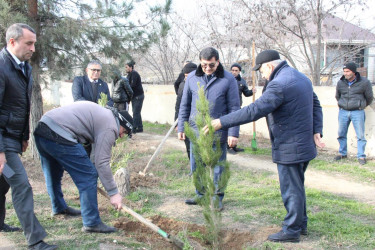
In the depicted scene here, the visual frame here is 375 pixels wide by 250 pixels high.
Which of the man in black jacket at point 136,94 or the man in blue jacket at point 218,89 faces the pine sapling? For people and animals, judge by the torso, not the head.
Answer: the man in blue jacket

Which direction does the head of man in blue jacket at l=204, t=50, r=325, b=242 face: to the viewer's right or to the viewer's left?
to the viewer's left

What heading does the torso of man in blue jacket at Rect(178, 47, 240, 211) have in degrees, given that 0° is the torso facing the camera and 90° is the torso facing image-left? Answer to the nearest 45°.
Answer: approximately 0°

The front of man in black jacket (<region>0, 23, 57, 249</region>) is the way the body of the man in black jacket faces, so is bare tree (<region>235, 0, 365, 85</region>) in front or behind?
in front

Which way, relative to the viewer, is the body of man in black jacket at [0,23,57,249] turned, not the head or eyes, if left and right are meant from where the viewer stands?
facing to the right of the viewer

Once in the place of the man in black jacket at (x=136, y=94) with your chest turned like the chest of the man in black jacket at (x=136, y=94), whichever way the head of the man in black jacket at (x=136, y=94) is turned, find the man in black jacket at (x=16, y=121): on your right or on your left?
on your left

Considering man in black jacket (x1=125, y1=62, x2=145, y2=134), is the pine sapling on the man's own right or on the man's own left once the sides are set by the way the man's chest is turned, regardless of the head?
on the man's own left

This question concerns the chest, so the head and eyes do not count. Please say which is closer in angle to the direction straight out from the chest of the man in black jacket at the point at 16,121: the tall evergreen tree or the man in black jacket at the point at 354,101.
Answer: the man in black jacket

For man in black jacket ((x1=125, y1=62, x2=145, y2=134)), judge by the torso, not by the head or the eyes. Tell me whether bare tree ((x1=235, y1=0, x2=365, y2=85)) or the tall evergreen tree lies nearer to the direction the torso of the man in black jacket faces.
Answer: the tall evergreen tree

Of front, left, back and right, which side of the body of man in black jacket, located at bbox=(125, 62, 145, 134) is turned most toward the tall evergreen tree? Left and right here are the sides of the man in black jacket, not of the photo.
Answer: left
